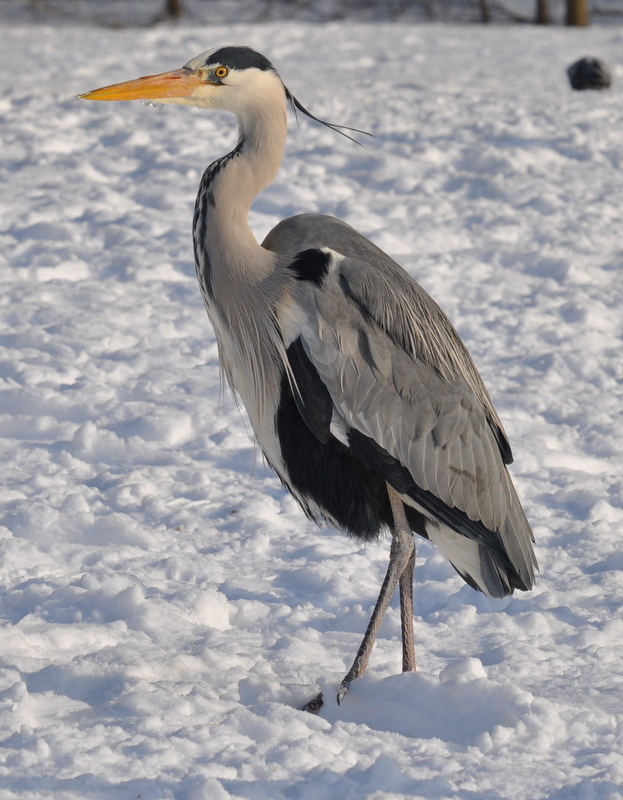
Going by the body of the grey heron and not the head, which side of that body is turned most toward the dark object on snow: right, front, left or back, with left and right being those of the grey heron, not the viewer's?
right

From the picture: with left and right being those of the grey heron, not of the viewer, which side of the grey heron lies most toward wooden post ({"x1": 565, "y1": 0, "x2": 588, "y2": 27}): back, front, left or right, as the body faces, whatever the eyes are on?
right

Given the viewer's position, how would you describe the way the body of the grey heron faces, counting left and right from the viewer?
facing to the left of the viewer
